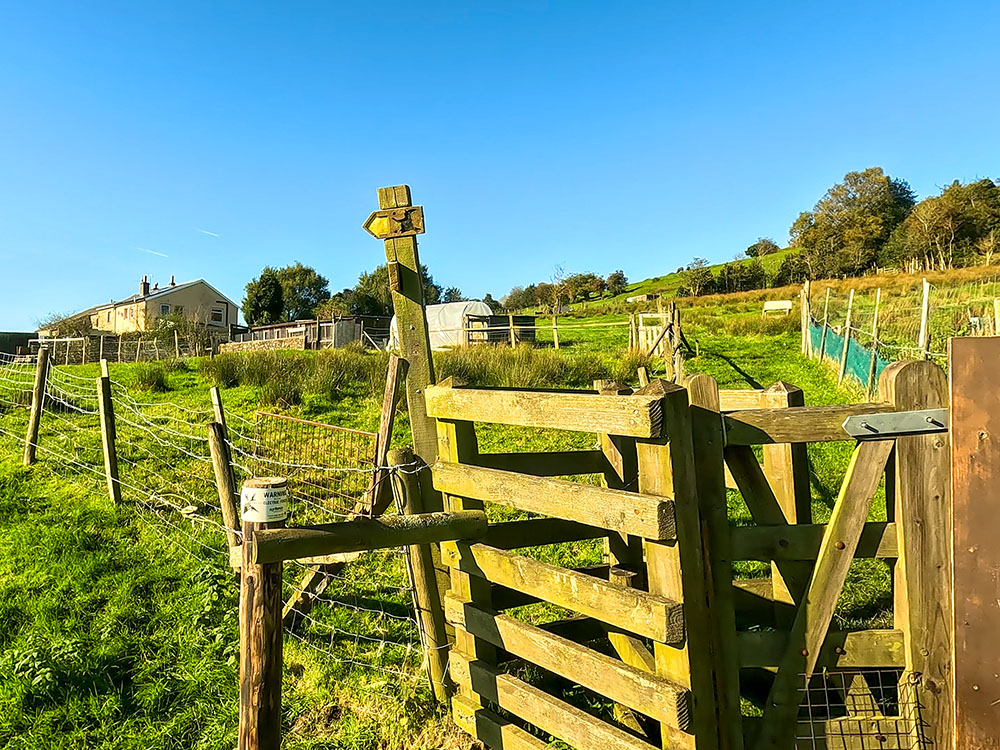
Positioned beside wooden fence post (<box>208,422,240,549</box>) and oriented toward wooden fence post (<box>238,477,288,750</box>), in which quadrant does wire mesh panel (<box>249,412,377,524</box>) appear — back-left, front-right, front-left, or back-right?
back-left

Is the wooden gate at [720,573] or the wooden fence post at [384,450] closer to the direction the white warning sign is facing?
the wooden gate

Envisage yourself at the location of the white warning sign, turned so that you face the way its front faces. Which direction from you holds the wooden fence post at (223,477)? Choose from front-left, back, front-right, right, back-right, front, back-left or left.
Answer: back

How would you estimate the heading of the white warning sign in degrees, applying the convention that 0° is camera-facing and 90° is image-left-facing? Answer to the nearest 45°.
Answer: approximately 0°

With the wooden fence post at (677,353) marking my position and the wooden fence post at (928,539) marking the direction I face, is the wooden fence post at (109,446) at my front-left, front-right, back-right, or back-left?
front-right

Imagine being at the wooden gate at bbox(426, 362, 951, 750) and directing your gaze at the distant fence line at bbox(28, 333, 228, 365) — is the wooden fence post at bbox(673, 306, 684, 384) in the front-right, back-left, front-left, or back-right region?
front-right

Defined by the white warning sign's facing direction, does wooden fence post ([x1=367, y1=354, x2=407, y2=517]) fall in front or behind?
behind

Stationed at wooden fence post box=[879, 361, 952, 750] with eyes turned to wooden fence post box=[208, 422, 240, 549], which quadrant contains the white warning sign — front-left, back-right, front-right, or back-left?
front-left

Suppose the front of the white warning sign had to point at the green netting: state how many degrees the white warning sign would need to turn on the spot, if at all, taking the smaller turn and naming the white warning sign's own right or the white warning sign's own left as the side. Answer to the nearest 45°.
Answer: approximately 135° to the white warning sign's own left

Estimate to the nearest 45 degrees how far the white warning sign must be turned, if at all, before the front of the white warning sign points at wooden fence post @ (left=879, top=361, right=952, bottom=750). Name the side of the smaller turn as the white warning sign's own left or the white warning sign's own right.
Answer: approximately 45° to the white warning sign's own left

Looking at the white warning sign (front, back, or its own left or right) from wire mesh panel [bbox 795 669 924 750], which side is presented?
left

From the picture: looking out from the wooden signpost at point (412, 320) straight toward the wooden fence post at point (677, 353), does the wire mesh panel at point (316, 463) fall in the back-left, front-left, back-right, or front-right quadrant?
front-left

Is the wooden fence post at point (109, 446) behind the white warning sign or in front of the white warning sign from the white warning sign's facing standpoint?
behind
